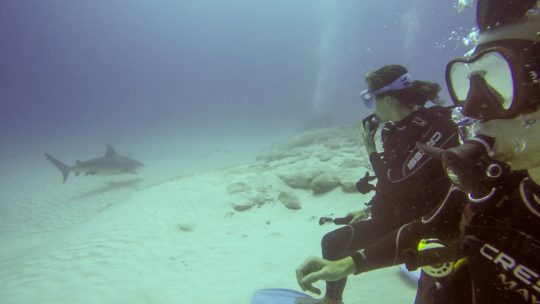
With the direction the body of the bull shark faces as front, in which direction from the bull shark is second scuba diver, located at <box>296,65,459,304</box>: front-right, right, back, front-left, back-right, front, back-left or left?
right

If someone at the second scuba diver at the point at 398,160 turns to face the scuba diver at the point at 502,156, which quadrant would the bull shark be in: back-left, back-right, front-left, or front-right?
back-right

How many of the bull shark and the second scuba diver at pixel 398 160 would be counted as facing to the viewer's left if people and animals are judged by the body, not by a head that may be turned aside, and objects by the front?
1

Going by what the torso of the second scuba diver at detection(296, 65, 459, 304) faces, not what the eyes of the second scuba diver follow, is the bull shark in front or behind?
in front

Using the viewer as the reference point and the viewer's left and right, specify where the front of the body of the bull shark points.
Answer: facing to the right of the viewer

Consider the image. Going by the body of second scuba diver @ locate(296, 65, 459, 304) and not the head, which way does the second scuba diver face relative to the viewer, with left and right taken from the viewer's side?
facing to the left of the viewer

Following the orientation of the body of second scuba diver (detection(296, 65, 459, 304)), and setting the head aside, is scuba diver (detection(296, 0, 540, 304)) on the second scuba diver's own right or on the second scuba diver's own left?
on the second scuba diver's own left

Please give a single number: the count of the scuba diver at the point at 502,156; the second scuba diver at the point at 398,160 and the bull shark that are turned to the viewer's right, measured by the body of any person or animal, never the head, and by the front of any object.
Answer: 1
